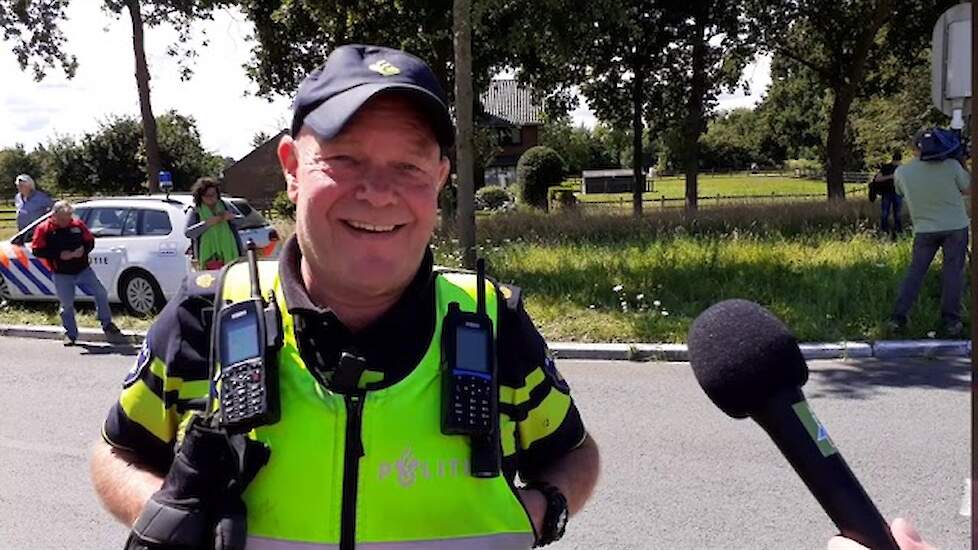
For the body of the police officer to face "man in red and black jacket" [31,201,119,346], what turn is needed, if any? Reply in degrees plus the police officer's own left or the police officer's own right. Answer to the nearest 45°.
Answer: approximately 180°

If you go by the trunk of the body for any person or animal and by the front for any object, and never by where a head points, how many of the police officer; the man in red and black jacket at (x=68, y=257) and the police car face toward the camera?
2

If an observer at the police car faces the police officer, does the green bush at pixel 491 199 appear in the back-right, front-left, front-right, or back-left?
back-left

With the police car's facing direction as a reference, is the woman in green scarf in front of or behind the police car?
behind

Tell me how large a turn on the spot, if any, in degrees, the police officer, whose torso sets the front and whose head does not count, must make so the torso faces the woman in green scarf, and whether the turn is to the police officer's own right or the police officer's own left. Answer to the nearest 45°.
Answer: approximately 180°

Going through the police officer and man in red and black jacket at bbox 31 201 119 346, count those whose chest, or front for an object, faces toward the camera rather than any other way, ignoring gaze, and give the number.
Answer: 2

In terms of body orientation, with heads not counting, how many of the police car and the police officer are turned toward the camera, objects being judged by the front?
1

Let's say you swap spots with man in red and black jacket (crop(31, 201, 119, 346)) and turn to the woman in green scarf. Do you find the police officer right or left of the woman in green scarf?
right

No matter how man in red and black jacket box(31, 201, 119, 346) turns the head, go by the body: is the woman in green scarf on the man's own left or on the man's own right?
on the man's own left
